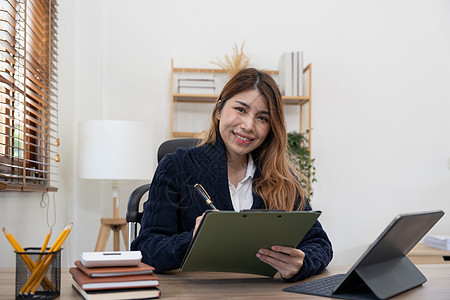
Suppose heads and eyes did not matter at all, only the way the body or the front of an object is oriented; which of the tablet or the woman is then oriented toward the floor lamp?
the tablet

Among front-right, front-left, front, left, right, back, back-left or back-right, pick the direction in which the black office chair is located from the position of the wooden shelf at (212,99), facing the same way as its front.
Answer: front

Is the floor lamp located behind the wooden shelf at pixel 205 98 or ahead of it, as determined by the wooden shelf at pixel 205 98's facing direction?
ahead

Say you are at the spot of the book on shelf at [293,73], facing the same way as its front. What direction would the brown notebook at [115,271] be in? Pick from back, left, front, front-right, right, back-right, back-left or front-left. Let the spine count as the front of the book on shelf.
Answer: front

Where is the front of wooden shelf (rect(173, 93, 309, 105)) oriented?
toward the camera

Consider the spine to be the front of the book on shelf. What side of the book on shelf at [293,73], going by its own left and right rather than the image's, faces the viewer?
front

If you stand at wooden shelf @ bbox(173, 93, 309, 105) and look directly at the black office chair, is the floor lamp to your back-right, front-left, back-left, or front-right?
front-right

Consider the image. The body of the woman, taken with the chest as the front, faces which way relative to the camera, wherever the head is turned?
toward the camera

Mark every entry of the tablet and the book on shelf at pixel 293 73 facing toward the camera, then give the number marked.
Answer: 1
